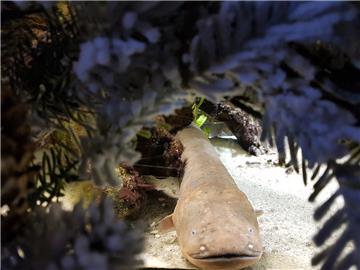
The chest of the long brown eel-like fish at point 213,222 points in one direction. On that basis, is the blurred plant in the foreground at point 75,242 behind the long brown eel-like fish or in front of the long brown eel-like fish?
in front

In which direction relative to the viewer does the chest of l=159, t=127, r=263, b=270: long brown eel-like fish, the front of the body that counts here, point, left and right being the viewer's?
facing the viewer
